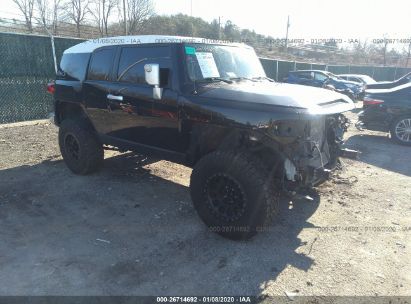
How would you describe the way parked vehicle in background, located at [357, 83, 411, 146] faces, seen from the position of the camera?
facing to the right of the viewer

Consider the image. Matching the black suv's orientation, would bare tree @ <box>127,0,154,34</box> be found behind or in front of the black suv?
behind

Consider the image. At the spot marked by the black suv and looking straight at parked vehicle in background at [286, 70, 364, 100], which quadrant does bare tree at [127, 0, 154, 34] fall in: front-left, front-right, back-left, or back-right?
front-left

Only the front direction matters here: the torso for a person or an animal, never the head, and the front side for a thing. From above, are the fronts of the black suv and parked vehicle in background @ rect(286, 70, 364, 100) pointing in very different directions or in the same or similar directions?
same or similar directions

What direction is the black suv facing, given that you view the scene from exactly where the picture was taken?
facing the viewer and to the right of the viewer

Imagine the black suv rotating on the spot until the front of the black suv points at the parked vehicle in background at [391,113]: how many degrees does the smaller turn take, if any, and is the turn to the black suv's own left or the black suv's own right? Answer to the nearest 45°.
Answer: approximately 90° to the black suv's own left

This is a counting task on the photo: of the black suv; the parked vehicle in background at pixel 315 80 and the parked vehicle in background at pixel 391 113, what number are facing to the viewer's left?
0

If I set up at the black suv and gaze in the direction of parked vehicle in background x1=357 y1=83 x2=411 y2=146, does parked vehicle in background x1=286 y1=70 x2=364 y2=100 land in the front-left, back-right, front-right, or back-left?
front-left

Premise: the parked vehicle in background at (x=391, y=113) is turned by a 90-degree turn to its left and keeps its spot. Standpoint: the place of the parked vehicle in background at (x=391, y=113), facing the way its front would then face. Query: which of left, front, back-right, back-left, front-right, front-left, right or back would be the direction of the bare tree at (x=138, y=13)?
front-left

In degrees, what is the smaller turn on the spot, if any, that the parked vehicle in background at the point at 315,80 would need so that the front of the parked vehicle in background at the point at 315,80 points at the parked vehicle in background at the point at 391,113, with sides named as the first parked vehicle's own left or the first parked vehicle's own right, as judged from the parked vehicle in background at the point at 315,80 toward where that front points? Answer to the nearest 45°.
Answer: approximately 45° to the first parked vehicle's own right

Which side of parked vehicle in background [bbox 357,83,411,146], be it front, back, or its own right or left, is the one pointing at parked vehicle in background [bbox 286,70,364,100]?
left

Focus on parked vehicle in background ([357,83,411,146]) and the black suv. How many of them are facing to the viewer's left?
0

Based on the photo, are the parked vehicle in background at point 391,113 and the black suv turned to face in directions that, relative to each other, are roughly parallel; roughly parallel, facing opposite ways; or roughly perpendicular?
roughly parallel
